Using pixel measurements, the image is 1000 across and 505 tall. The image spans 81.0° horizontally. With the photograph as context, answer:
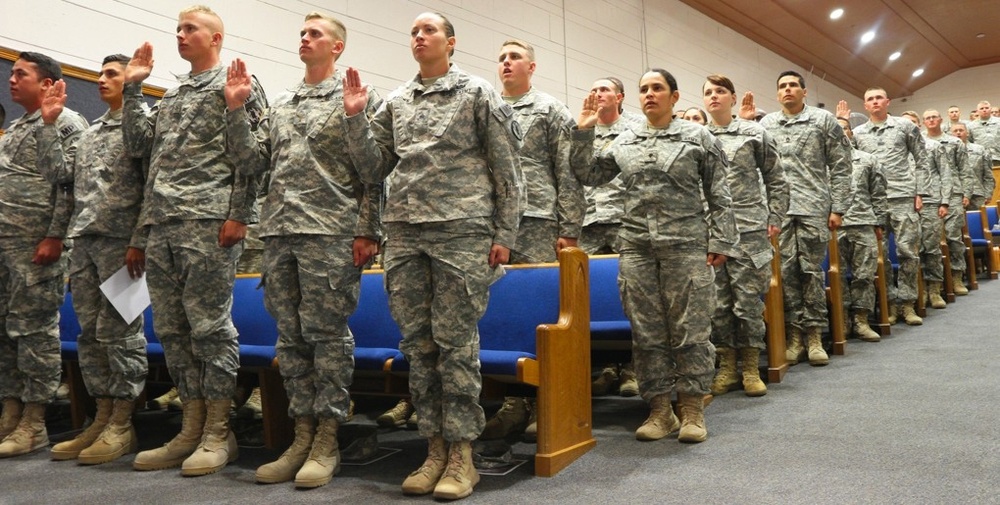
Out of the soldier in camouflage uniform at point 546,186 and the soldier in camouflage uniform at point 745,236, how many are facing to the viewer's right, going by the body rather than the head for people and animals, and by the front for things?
0

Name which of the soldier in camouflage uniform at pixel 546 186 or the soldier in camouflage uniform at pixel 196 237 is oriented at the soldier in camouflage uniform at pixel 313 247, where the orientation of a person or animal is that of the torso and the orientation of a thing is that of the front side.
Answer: the soldier in camouflage uniform at pixel 546 186

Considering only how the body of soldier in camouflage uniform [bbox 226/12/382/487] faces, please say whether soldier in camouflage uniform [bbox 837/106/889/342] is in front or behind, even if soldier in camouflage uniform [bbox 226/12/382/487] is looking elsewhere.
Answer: behind

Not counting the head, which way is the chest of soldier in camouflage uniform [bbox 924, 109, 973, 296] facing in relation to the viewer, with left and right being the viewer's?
facing the viewer

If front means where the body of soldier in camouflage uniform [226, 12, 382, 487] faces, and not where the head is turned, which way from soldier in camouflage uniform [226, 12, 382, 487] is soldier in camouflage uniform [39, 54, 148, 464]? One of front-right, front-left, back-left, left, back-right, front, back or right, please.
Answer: right

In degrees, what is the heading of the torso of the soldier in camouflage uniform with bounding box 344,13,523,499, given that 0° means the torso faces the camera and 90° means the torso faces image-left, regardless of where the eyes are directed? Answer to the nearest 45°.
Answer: approximately 45°

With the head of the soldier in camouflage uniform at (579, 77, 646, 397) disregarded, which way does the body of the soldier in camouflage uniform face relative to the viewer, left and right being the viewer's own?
facing the viewer and to the left of the viewer

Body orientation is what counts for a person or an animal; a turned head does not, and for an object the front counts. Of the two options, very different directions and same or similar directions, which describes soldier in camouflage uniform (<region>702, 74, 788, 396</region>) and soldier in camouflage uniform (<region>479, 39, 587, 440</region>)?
same or similar directions

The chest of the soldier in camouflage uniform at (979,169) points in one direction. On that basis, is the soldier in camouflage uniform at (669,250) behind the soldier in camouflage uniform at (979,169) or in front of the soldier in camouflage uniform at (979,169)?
in front

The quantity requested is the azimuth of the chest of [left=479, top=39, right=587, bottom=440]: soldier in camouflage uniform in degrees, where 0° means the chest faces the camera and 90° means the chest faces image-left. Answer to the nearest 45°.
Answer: approximately 45°

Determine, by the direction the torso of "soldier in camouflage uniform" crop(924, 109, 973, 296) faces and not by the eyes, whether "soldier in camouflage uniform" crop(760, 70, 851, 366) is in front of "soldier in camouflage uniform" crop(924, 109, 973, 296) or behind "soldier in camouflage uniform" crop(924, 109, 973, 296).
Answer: in front

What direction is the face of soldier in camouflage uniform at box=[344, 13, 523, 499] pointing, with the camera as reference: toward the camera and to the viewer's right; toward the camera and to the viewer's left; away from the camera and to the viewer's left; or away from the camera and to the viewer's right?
toward the camera and to the viewer's left

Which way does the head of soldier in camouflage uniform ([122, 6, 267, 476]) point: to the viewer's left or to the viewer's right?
to the viewer's left
